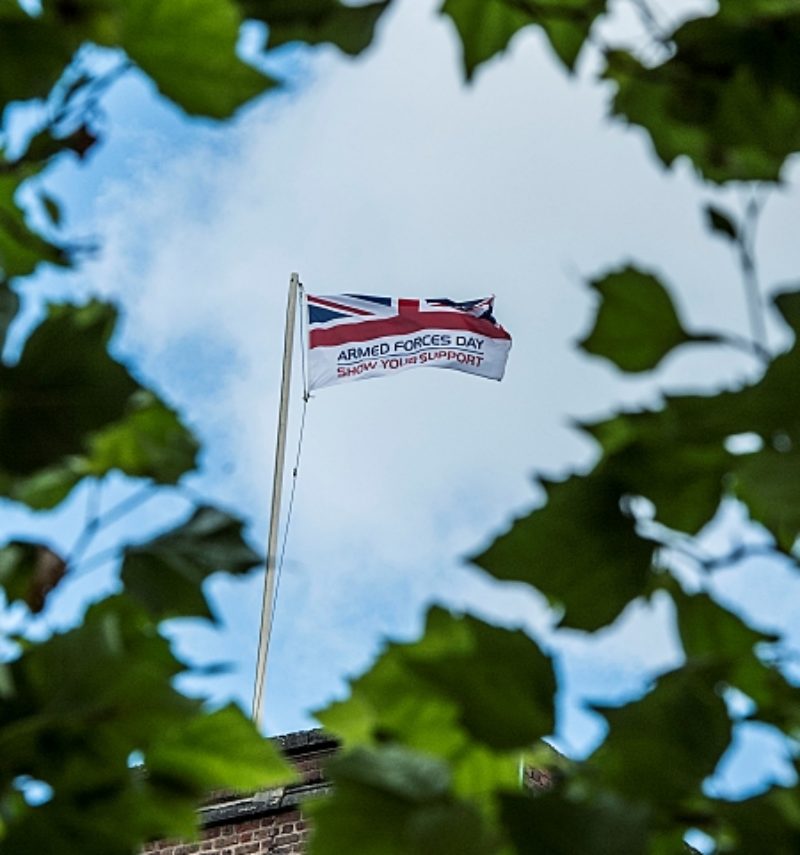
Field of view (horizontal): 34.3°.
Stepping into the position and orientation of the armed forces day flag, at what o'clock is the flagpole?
The flagpole is roughly at 4 o'clock from the armed forces day flag.

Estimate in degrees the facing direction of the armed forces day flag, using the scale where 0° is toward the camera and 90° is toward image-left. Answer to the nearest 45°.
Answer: approximately 0°
